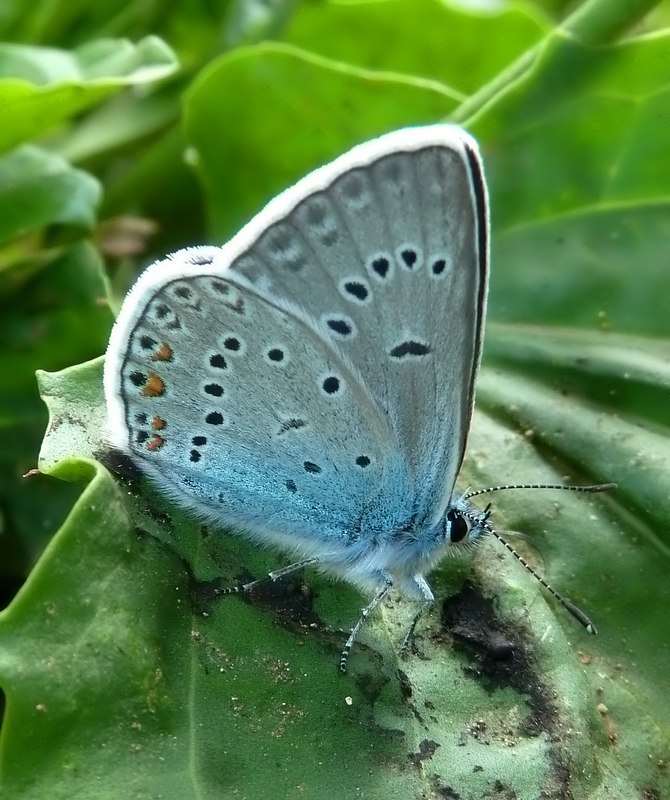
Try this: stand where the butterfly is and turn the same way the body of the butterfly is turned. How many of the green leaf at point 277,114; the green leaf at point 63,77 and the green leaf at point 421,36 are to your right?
0

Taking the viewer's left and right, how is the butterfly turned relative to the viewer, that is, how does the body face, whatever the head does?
facing to the right of the viewer

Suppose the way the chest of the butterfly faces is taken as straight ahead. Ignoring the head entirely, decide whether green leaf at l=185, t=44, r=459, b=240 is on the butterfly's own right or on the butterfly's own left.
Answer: on the butterfly's own left

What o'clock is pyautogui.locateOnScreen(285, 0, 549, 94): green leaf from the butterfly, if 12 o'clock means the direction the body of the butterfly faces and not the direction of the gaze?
The green leaf is roughly at 9 o'clock from the butterfly.

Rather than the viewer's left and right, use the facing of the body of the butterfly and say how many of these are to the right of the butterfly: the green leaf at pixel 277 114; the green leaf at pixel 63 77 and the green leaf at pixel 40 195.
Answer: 0

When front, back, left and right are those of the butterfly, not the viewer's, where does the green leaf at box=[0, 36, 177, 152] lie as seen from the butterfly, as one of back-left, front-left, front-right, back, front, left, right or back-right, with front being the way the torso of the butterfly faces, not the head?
back-left

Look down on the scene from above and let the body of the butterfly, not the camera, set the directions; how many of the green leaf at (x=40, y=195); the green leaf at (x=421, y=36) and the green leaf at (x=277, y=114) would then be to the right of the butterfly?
0

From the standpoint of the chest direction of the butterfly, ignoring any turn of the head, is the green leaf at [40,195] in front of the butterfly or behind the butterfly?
behind
